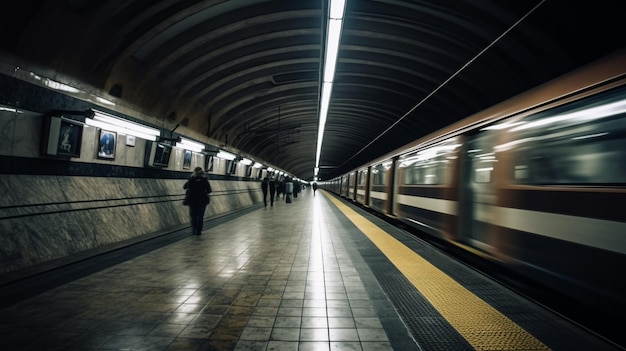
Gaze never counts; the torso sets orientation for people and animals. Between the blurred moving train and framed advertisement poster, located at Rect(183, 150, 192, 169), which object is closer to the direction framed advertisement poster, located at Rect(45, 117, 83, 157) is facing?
the blurred moving train

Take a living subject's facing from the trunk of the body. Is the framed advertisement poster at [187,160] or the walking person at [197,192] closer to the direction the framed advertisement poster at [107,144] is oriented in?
the walking person

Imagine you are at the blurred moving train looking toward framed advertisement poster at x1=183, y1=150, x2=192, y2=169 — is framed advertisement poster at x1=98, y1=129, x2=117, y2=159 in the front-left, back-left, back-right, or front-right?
front-left

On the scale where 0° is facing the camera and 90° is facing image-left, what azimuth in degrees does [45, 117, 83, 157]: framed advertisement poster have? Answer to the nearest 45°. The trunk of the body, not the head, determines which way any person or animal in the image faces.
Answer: approximately 315°

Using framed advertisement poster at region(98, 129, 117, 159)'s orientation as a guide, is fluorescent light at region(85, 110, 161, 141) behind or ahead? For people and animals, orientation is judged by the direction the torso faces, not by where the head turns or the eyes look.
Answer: ahead

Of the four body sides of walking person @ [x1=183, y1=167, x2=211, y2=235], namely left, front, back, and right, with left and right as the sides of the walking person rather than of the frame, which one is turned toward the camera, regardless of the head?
back

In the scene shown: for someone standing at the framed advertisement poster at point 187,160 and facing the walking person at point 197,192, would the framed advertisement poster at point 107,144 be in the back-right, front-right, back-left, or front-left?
front-right

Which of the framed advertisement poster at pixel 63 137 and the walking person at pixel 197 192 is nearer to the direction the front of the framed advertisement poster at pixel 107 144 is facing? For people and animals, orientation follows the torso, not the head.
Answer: the walking person

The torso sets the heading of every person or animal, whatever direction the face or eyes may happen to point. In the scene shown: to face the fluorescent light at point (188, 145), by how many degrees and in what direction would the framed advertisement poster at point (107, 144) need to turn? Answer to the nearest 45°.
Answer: approximately 90° to its left

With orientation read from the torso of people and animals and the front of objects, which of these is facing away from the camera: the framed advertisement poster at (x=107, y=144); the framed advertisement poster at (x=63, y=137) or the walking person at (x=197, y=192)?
the walking person

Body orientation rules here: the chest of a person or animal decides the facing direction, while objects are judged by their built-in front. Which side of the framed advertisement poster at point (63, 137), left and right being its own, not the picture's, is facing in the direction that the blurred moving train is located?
front

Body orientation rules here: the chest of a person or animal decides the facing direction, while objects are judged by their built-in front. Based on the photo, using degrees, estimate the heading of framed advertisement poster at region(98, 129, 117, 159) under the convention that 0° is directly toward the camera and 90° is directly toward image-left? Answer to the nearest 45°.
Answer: approximately 315°

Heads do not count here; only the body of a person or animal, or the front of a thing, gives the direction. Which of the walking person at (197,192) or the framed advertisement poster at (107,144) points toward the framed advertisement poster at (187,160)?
the walking person

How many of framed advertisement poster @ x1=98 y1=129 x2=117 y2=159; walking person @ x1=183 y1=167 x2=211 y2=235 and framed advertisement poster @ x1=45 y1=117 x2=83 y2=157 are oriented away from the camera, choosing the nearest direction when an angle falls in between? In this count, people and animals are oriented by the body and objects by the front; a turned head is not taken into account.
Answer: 1

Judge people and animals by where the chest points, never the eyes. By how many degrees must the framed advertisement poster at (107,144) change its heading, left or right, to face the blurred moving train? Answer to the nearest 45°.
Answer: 0° — it already faces it

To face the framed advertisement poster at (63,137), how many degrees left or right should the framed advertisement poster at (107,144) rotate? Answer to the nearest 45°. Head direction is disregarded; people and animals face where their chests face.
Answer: approximately 90° to its right

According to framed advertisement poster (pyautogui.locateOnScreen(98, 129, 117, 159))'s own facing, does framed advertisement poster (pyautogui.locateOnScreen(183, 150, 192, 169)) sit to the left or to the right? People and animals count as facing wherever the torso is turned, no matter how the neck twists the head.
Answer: on its left

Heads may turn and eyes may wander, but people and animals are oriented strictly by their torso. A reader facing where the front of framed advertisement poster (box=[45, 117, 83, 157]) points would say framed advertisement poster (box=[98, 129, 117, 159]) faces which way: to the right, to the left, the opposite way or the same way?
the same way
